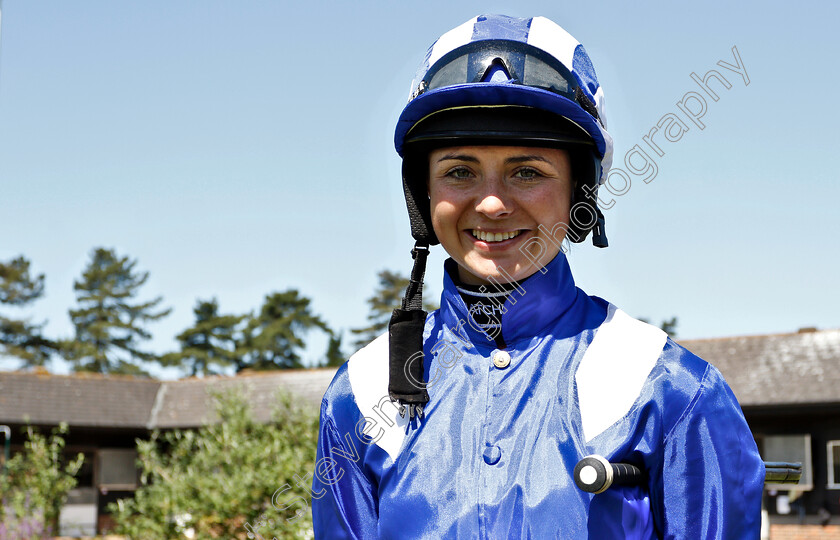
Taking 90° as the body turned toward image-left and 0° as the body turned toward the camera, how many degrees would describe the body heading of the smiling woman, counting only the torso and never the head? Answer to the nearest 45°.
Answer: approximately 0°

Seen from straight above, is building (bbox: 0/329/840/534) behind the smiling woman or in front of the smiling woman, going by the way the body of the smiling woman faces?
behind

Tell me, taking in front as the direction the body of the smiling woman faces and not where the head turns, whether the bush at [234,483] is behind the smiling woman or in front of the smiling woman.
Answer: behind

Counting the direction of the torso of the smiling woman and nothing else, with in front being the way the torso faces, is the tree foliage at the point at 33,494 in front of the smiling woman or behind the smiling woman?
behind

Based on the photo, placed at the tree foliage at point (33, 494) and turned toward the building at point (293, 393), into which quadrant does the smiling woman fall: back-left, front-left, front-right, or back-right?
back-right

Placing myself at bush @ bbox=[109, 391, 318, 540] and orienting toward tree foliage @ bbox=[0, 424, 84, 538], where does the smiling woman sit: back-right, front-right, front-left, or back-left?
back-left
